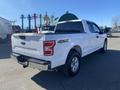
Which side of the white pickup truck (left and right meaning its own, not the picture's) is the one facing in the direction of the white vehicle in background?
left

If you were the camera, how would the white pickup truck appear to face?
facing away from the viewer and to the right of the viewer
